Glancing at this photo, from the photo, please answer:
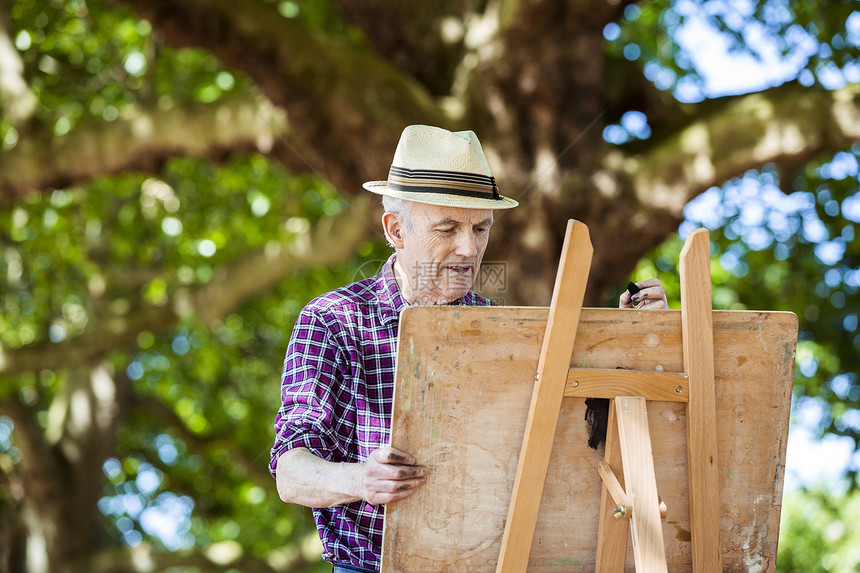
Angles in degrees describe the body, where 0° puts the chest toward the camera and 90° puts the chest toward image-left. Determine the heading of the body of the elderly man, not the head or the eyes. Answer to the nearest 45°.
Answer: approximately 315°

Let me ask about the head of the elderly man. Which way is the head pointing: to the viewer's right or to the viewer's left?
to the viewer's right

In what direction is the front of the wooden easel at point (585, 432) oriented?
away from the camera
